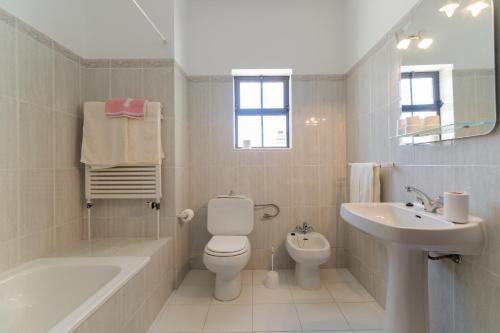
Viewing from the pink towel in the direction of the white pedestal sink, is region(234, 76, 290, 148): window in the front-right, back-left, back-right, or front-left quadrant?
front-left

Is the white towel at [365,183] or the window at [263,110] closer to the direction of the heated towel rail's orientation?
the white towel

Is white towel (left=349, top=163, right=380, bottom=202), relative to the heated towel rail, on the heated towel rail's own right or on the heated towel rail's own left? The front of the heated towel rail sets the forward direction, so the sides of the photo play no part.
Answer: on the heated towel rail's own left

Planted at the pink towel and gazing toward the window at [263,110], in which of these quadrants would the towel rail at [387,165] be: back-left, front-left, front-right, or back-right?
front-right

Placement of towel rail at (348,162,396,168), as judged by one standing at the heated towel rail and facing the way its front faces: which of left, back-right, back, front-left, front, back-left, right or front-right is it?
front-left
